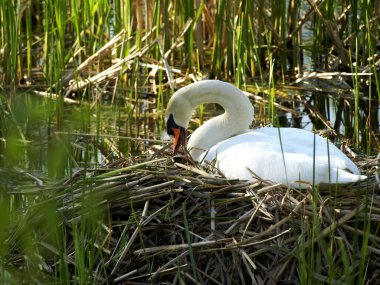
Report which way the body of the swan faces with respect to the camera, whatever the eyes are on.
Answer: to the viewer's left
